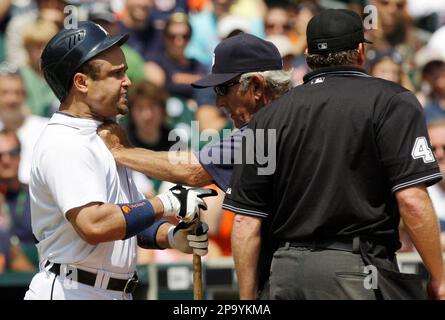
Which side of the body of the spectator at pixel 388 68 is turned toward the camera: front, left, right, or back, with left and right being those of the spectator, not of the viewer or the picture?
front

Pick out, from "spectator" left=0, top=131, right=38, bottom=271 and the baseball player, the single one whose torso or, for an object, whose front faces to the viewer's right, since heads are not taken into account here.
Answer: the baseball player

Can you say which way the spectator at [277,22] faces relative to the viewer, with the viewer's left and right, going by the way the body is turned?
facing the viewer

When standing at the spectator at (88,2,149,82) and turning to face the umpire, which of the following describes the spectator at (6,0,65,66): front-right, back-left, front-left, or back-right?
back-right

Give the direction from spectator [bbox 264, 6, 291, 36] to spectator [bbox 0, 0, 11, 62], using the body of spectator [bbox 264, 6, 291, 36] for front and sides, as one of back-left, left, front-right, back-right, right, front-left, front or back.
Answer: right

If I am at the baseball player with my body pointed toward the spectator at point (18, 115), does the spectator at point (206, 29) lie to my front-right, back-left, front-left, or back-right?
front-right

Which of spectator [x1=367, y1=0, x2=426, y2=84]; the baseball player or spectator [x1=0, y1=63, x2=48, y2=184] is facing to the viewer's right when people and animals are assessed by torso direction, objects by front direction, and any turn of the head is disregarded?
the baseball player

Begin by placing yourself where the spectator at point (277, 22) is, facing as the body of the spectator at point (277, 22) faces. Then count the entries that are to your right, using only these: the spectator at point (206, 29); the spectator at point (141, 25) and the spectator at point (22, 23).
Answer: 3

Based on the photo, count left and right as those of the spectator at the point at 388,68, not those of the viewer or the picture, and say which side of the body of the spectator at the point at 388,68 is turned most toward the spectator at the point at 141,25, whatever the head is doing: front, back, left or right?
right

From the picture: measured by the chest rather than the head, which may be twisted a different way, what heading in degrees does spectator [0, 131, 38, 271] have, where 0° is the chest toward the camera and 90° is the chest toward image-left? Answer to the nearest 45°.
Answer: approximately 0°

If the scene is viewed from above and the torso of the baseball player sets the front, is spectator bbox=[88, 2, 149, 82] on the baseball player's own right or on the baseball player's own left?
on the baseball player's own left

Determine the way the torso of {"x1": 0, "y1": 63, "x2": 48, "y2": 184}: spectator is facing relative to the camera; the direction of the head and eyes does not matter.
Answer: toward the camera
